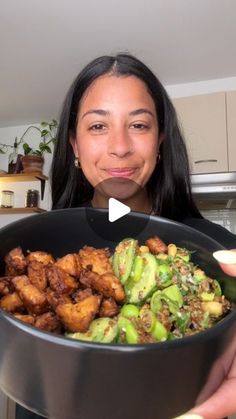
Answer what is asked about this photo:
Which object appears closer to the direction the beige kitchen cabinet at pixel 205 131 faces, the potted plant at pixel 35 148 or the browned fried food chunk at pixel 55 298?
the browned fried food chunk

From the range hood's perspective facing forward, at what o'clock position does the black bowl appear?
The black bowl is roughly at 12 o'clock from the range hood.

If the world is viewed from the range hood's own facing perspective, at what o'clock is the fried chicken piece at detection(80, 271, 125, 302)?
The fried chicken piece is roughly at 12 o'clock from the range hood.

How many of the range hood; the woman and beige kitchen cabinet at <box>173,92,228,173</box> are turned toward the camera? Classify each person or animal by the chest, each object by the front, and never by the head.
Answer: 3

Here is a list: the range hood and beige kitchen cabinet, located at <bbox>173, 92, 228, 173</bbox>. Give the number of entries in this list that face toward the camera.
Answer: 2
